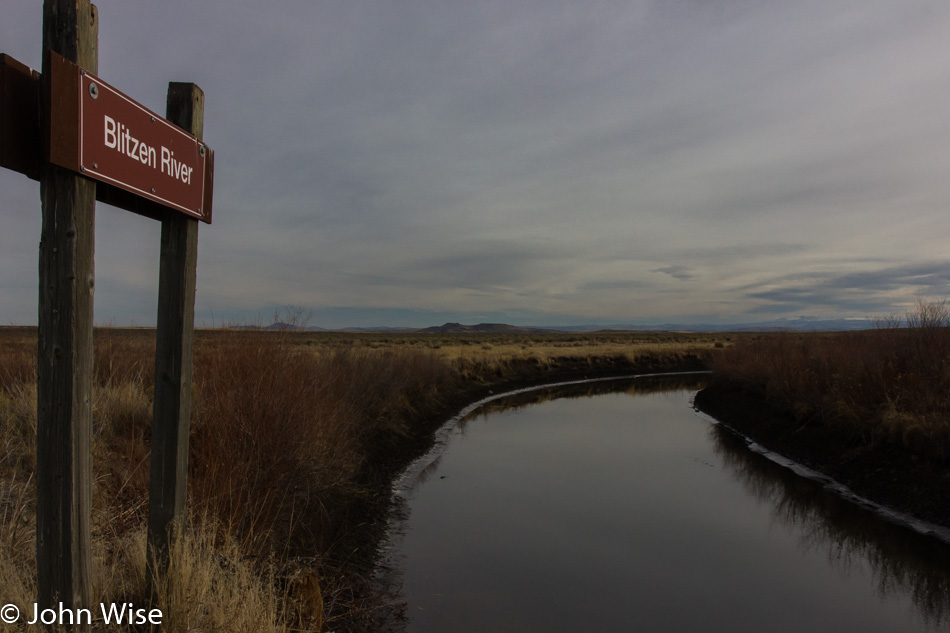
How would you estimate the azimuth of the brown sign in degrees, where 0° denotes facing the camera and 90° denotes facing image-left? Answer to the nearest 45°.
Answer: approximately 315°
